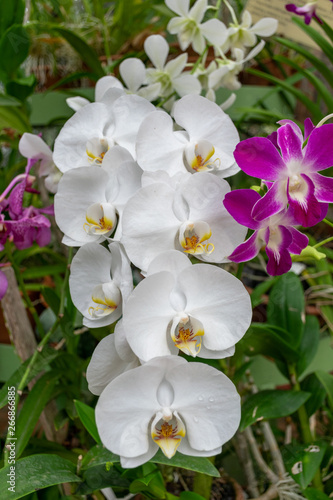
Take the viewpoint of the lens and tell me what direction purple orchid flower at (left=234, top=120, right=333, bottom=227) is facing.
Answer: facing the viewer

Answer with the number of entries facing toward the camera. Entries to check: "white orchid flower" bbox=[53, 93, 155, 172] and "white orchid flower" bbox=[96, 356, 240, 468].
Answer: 2

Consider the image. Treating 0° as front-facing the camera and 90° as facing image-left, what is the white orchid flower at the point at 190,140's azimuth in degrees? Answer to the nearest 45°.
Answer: approximately 315°

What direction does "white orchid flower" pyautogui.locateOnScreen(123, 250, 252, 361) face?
toward the camera

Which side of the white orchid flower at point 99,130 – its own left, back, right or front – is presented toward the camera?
front
